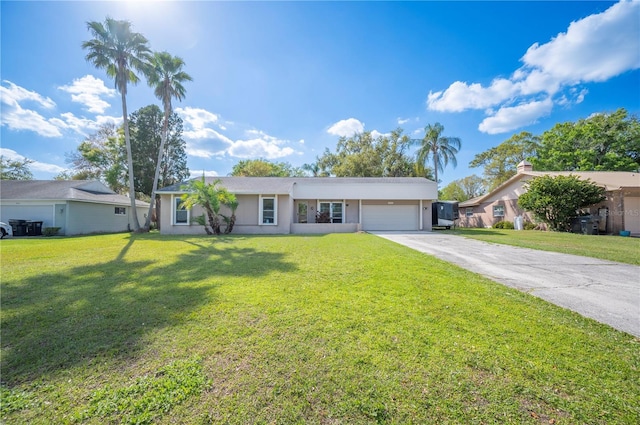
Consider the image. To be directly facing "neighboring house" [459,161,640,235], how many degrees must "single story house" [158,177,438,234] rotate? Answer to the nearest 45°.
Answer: approximately 90° to its left

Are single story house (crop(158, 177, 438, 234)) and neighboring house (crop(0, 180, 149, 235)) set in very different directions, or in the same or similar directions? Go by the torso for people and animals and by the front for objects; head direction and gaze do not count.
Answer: same or similar directions

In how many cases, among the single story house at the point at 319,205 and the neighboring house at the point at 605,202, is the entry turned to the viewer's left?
0

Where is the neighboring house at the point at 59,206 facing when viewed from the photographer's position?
facing the viewer and to the left of the viewer

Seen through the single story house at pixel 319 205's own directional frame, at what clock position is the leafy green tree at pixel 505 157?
The leafy green tree is roughly at 8 o'clock from the single story house.

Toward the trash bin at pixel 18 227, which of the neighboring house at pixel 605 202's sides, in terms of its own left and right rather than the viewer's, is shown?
right

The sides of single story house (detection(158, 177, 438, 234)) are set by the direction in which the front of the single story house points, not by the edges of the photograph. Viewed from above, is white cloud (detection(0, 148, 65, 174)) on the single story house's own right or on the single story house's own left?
on the single story house's own right

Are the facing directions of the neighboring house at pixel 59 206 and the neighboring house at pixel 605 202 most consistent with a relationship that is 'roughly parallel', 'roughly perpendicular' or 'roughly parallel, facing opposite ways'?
roughly parallel

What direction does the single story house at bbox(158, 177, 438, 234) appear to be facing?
toward the camera

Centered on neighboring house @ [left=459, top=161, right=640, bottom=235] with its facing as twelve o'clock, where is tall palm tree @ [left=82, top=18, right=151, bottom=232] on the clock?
The tall palm tree is roughly at 3 o'clock from the neighboring house.

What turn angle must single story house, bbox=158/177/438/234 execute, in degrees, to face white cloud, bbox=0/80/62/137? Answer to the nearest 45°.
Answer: approximately 90° to its right

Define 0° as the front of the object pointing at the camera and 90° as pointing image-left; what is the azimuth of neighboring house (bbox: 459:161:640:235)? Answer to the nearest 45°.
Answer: approximately 315°

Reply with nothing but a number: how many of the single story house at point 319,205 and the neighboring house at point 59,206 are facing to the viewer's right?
0

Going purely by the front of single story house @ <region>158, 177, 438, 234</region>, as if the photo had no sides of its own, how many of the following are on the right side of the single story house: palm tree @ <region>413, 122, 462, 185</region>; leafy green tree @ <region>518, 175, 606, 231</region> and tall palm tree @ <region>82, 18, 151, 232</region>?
1
